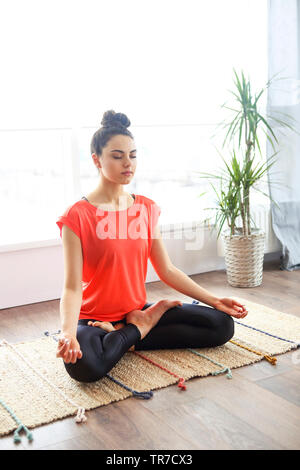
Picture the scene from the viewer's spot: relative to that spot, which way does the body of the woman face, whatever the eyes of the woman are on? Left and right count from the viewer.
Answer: facing the viewer and to the right of the viewer

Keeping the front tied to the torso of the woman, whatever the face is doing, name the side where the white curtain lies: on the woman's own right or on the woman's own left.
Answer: on the woman's own left

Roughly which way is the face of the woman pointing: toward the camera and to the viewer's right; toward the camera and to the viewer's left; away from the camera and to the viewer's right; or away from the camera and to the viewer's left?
toward the camera and to the viewer's right

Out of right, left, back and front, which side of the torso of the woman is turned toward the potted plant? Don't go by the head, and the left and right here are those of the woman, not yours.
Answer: left
